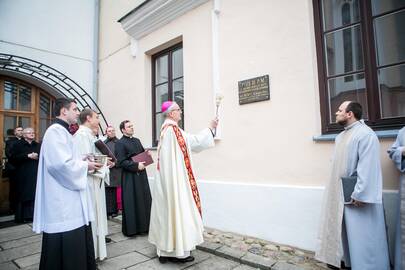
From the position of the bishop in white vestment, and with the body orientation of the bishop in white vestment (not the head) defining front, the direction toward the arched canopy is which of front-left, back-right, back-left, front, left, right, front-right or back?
back-left

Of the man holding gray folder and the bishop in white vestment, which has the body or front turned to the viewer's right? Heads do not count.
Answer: the bishop in white vestment

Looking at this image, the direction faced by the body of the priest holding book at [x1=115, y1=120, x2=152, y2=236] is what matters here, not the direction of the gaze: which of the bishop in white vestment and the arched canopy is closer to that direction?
the bishop in white vestment

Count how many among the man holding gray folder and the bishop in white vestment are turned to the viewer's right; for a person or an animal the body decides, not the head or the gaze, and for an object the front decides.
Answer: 1

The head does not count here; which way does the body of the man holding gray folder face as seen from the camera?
to the viewer's left

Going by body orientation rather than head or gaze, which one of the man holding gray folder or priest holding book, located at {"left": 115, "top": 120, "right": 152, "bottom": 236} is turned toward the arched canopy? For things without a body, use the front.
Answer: the man holding gray folder

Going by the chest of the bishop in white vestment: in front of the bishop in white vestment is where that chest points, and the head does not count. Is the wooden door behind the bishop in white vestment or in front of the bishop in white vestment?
behind

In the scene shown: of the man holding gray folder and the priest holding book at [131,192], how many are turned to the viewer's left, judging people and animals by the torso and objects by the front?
1

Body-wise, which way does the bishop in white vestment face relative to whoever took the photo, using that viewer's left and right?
facing to the right of the viewer

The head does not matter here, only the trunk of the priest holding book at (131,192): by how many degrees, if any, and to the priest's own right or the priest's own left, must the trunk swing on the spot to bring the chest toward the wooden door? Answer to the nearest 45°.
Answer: approximately 180°

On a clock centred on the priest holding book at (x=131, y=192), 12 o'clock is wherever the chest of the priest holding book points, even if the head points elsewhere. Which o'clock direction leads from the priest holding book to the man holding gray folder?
The man holding gray folder is roughly at 12 o'clock from the priest holding book.

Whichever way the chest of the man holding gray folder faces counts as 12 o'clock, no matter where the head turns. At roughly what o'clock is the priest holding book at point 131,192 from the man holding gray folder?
The priest holding book is roughly at 12 o'clock from the man holding gray folder.

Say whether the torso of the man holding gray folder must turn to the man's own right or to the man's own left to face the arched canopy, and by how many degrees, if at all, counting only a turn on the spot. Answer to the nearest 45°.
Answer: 0° — they already face it

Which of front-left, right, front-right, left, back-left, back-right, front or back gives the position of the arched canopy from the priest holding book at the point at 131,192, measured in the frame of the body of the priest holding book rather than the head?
back
